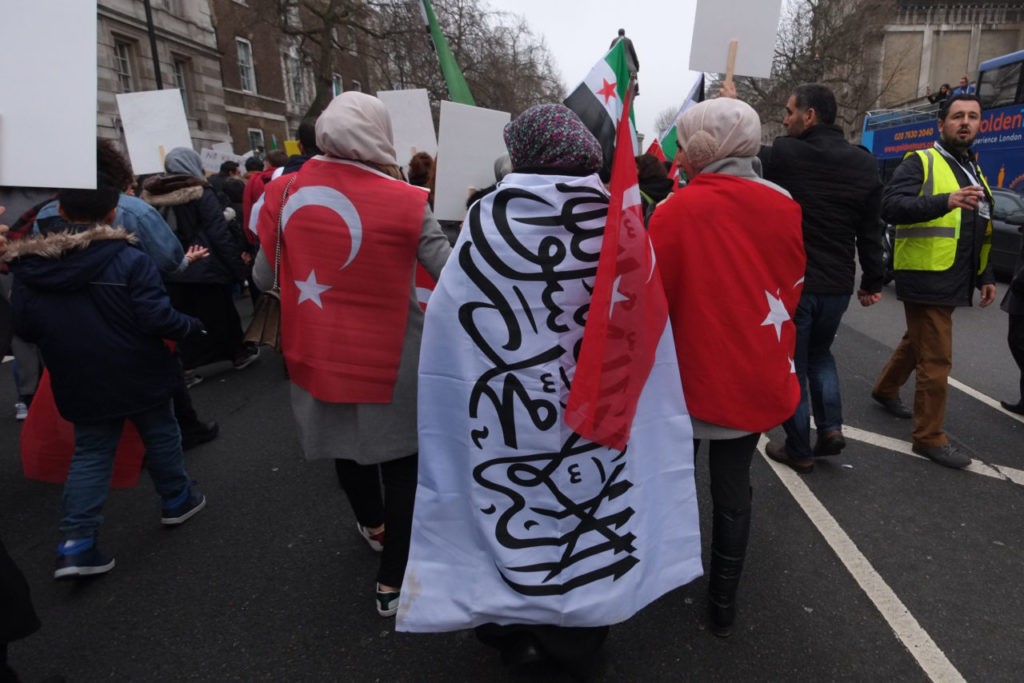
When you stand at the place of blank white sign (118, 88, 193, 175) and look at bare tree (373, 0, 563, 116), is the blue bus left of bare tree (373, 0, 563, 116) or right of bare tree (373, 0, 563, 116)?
right

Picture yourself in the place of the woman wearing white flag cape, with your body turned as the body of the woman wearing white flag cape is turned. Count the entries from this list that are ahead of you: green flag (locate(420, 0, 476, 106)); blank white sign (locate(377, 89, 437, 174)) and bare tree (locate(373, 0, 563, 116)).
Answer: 3

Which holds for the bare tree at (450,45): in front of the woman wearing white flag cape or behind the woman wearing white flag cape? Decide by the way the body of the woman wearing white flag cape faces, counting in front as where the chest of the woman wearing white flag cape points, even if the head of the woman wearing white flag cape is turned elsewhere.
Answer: in front

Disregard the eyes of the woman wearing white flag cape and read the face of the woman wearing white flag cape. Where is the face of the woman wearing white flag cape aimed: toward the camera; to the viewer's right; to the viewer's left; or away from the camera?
away from the camera

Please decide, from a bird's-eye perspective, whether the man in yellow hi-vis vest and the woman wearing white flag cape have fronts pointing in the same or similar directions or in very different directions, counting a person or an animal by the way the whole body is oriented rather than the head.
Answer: very different directions

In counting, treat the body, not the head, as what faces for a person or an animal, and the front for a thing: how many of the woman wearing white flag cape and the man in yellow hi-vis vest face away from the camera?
1

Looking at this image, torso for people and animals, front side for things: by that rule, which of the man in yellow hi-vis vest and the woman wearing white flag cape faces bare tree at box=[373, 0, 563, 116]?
the woman wearing white flag cape

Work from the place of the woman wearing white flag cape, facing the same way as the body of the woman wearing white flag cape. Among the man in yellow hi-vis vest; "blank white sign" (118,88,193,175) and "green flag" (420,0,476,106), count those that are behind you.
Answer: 0

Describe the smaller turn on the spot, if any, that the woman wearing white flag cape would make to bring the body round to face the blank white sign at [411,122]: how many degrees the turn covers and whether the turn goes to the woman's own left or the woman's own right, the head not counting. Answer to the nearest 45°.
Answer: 0° — they already face it

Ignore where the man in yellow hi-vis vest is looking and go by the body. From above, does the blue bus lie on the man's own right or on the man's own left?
on the man's own left

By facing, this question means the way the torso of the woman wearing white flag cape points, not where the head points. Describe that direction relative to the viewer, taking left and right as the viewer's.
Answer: facing away from the viewer

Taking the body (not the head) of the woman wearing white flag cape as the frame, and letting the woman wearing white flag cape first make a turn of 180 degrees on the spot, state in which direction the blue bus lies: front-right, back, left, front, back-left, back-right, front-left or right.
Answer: back-left

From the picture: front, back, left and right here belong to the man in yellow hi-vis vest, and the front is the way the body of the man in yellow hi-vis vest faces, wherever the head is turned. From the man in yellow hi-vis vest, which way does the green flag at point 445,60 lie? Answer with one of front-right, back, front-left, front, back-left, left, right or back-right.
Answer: back-right

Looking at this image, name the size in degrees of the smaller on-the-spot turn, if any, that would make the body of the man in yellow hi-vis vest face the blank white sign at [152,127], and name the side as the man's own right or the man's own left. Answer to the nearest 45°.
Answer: approximately 135° to the man's own right

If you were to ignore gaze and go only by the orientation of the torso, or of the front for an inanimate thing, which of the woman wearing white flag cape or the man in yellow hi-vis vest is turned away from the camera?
the woman wearing white flag cape
